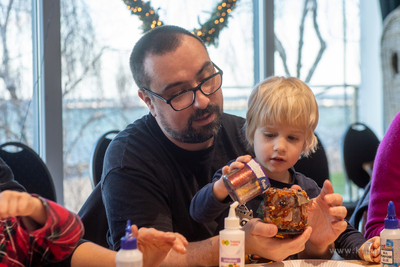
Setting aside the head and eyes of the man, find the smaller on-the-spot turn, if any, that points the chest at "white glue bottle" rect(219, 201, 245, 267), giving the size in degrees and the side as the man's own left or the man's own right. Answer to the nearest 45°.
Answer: approximately 45° to the man's own right

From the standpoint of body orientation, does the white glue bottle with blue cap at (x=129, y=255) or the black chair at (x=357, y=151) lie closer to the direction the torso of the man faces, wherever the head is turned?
the white glue bottle with blue cap

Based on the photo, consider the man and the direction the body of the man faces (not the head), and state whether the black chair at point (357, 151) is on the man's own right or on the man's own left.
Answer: on the man's own left

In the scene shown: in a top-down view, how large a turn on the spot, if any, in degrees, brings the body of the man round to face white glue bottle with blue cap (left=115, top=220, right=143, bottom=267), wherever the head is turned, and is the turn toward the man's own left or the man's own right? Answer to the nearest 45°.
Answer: approximately 45° to the man's own right

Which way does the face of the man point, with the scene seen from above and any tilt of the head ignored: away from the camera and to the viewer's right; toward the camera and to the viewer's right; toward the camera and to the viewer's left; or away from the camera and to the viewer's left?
toward the camera and to the viewer's right

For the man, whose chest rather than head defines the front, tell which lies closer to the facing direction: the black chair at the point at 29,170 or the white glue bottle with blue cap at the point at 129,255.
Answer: the white glue bottle with blue cap

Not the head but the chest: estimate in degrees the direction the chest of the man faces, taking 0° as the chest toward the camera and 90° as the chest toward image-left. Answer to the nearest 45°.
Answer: approximately 315°

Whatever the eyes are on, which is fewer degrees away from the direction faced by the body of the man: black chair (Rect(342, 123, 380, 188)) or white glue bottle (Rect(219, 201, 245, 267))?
the white glue bottle

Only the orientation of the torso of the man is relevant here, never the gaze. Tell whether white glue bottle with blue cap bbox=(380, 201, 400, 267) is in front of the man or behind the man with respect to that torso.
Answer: in front
